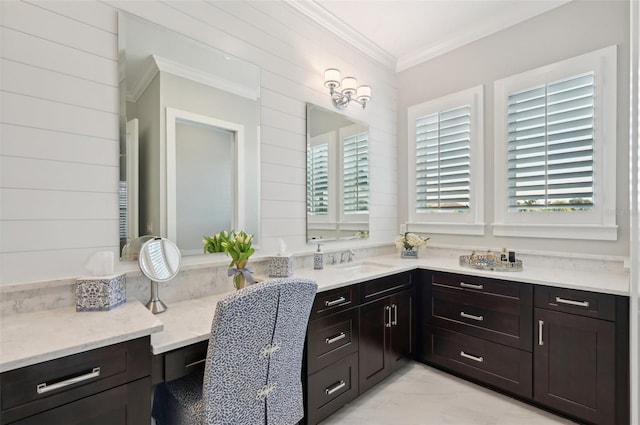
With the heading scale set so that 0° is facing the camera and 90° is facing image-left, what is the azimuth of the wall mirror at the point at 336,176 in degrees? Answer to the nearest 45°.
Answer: approximately 315°

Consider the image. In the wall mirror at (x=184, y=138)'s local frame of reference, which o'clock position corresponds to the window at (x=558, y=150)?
The window is roughly at 11 o'clock from the wall mirror.

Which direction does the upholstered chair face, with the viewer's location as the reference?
facing away from the viewer and to the left of the viewer

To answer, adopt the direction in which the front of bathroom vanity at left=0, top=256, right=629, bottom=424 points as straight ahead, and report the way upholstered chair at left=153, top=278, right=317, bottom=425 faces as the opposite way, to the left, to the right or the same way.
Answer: the opposite way

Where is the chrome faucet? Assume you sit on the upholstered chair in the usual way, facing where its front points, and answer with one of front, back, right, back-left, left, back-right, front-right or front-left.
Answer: right

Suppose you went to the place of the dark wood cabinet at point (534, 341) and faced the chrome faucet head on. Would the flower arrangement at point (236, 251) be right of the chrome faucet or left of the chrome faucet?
left

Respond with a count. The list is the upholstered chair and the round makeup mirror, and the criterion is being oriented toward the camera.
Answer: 1

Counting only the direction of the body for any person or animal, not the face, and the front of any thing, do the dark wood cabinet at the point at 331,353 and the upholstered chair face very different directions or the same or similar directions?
very different directions

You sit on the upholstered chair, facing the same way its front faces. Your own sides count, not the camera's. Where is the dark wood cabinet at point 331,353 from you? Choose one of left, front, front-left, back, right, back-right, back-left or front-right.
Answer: right

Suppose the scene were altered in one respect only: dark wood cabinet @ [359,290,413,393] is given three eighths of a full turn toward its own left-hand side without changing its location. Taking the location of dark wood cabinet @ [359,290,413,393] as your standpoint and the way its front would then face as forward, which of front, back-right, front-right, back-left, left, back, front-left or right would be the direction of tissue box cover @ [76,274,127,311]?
back-left

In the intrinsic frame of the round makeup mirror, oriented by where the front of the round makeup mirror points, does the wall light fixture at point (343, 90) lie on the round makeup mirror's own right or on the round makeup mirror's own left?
on the round makeup mirror's own left
